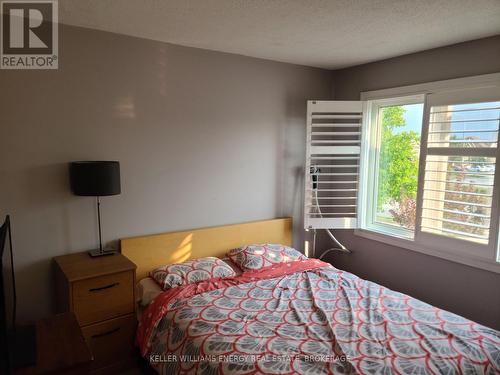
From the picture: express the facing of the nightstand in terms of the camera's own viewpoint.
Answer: facing the viewer and to the right of the viewer

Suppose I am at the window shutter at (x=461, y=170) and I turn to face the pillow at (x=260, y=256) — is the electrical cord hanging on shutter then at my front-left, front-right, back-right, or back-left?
front-right

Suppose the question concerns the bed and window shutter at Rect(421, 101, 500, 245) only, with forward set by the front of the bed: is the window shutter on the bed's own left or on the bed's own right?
on the bed's own left

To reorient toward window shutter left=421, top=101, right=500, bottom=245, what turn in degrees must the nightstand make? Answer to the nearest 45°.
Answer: approximately 45° to its left

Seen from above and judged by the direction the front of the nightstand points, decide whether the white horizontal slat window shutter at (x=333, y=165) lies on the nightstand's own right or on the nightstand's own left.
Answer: on the nightstand's own left

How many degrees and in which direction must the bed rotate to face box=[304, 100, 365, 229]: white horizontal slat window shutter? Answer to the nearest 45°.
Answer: approximately 135° to its left

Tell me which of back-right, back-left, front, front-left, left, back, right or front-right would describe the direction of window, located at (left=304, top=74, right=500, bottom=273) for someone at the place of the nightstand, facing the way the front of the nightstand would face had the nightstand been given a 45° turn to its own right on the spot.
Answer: left

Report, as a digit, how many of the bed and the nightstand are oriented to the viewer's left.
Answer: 0
